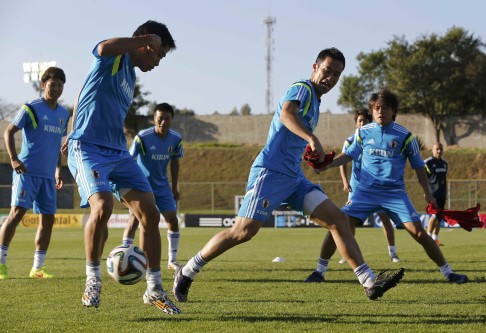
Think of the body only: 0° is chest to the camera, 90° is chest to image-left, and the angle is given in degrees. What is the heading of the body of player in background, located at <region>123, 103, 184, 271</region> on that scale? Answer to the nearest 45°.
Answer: approximately 0°

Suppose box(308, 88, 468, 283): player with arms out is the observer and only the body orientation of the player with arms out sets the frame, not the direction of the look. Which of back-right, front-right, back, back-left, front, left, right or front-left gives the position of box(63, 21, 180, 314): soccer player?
front-right

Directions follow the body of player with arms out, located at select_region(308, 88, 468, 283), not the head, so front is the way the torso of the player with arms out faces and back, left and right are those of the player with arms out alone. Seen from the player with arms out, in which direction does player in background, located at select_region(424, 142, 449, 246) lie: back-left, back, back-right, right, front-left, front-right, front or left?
back

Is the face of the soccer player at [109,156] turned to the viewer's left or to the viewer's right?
to the viewer's right

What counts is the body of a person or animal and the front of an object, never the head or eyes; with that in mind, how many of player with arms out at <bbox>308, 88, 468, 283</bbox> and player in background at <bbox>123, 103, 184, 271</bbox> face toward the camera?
2

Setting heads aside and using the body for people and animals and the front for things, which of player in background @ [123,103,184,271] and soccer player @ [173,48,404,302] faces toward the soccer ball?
the player in background

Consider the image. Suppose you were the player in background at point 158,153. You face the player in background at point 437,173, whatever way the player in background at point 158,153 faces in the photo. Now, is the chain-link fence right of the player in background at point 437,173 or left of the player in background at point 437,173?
left
